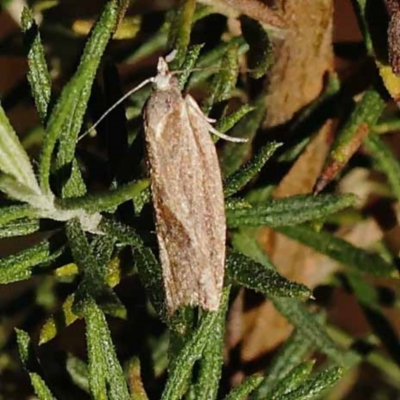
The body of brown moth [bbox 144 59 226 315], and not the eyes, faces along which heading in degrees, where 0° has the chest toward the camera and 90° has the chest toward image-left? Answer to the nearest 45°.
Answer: approximately 180°
